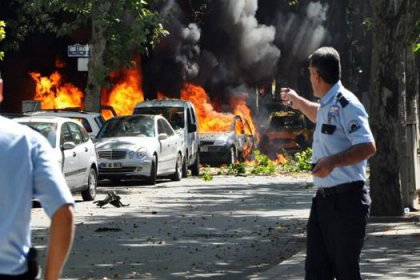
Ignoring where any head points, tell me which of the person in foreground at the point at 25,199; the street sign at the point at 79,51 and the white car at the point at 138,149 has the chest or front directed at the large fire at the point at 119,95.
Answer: the person in foreground

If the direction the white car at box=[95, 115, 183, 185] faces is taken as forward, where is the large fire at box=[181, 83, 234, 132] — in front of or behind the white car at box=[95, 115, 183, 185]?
behind

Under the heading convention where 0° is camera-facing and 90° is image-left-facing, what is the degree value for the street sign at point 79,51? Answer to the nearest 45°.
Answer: approximately 0°

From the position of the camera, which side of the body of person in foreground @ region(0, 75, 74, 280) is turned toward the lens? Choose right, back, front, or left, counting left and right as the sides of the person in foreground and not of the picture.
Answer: back

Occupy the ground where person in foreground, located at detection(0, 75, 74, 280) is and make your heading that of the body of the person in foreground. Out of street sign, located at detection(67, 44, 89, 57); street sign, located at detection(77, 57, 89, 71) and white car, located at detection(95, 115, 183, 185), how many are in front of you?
3

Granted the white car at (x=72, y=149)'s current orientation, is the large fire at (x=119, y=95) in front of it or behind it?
behind

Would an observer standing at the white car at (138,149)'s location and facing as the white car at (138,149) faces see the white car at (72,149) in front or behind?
in front

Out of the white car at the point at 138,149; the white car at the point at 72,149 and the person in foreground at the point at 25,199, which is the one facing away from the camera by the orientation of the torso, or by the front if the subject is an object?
the person in foreground

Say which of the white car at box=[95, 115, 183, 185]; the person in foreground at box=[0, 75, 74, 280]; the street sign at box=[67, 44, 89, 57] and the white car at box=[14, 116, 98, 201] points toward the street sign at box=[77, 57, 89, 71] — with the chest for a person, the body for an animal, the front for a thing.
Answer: the person in foreground

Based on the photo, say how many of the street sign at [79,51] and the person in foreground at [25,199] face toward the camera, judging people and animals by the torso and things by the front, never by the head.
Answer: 1
